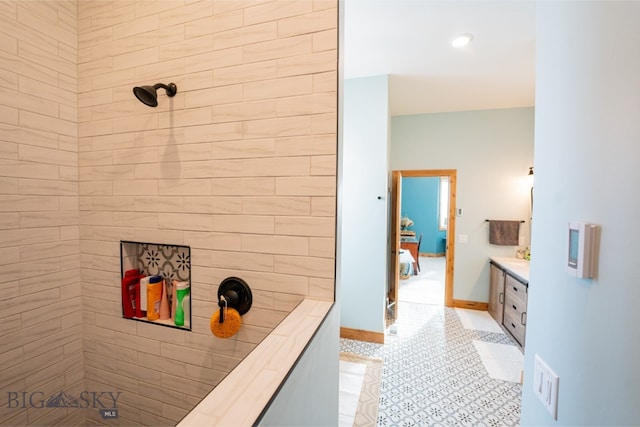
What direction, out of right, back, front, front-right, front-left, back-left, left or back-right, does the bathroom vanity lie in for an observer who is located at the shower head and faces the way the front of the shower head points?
back-left

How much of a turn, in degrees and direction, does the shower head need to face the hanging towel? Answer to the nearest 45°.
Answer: approximately 135° to its left

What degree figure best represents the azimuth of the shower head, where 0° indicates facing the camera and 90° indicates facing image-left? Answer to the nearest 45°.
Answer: approximately 45°

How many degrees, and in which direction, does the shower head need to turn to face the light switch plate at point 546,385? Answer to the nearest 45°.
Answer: approximately 90° to its left

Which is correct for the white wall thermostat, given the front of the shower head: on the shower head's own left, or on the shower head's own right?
on the shower head's own left

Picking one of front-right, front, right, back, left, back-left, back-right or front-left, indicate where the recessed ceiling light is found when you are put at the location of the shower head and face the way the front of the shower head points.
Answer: back-left
